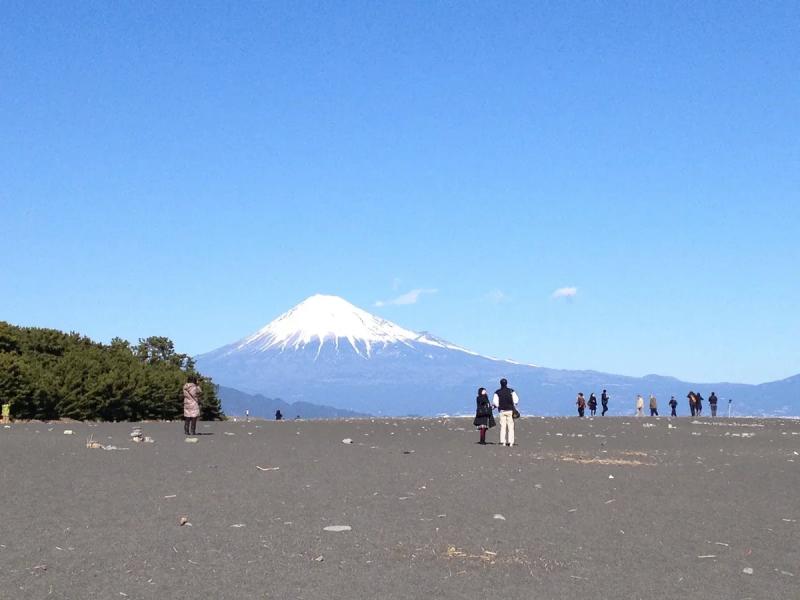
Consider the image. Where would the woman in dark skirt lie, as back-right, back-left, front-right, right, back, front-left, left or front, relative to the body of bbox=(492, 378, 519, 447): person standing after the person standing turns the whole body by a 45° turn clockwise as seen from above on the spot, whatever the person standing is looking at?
left

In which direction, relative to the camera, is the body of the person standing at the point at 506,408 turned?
away from the camera

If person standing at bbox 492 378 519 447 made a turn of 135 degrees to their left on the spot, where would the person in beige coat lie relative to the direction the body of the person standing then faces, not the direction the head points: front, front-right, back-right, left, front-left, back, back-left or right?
front-right
